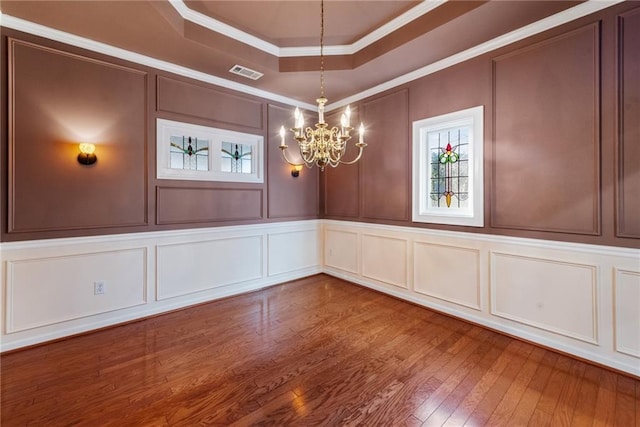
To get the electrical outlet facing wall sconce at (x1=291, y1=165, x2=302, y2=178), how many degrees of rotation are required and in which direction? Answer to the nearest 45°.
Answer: approximately 45° to its left

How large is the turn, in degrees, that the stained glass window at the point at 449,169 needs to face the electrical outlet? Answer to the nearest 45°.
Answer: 0° — it already faces it

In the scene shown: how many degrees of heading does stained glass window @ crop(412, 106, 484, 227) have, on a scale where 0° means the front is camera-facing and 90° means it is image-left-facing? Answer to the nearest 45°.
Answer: approximately 45°

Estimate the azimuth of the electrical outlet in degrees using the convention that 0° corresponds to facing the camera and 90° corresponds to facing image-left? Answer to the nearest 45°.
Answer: approximately 315°

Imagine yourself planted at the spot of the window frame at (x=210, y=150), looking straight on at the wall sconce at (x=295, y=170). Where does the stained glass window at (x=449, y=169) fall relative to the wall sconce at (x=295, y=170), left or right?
right
